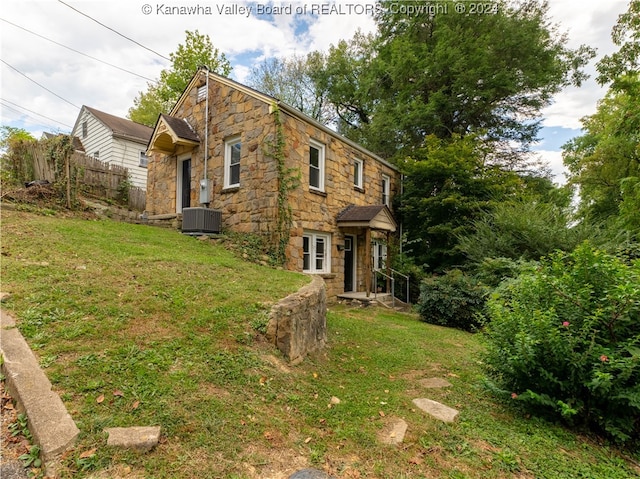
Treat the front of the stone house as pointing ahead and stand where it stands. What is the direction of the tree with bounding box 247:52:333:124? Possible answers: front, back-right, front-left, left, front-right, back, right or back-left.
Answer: back-left

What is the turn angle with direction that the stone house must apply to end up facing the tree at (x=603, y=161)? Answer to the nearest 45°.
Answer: approximately 45° to its left

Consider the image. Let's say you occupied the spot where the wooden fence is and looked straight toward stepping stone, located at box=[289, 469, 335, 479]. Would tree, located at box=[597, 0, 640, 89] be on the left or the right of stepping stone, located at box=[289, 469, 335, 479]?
left

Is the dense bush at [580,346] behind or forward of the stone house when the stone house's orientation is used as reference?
forward

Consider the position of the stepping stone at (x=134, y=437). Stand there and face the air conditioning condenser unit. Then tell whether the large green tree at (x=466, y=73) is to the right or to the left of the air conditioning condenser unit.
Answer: right

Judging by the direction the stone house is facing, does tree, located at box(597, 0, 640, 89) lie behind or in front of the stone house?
in front

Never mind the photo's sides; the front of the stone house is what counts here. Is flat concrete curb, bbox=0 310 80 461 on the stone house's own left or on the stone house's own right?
on the stone house's own right

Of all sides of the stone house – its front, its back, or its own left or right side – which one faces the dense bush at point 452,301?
front

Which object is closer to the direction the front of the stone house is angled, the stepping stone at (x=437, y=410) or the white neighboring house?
the stepping stone

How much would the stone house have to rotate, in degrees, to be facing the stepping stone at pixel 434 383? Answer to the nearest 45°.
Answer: approximately 45° to its right

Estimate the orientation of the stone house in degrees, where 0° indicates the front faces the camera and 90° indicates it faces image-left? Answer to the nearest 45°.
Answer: approximately 315°

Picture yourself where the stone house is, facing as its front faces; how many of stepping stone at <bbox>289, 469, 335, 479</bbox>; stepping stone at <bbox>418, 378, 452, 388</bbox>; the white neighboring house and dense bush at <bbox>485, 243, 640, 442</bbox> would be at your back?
1

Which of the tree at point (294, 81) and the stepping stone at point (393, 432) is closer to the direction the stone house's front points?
the stepping stone

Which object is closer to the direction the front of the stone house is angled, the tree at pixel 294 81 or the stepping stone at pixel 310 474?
the stepping stone

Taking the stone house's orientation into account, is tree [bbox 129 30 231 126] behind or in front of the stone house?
behind
